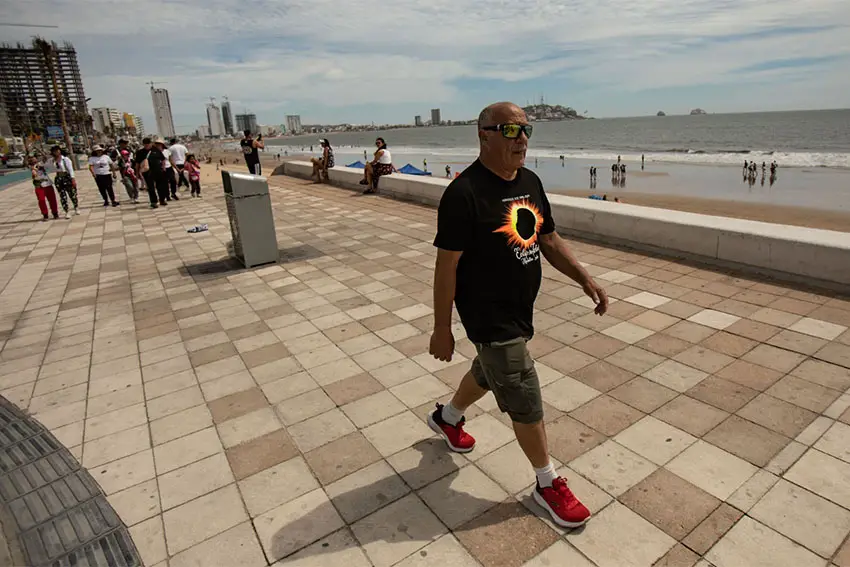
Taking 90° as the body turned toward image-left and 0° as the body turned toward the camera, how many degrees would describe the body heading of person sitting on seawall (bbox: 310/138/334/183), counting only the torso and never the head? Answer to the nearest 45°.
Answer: approximately 90°

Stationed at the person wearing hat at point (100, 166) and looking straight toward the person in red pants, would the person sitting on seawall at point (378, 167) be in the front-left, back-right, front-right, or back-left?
back-left

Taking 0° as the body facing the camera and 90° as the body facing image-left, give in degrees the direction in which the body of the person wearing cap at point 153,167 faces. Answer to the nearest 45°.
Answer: approximately 0°

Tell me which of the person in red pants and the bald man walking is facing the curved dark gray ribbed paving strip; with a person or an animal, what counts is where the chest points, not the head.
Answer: the person in red pants

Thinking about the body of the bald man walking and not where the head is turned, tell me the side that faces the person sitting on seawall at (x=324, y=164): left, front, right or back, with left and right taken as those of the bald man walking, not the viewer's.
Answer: back

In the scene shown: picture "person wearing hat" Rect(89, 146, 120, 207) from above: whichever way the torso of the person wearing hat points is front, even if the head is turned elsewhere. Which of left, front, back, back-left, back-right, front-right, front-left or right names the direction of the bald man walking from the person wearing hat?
front

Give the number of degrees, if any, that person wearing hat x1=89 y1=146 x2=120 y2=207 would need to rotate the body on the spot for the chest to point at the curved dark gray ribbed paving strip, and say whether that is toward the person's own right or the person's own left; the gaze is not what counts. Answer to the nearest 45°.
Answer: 0° — they already face it

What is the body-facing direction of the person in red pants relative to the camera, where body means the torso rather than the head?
toward the camera

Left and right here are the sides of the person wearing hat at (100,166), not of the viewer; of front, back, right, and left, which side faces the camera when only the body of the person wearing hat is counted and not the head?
front

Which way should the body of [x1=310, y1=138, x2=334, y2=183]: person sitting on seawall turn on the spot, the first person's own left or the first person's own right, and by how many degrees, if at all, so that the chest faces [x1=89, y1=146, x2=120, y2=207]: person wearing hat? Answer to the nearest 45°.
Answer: approximately 45° to the first person's own left

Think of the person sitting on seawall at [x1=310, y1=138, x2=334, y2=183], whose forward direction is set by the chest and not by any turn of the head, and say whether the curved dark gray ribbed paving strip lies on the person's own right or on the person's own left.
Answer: on the person's own left

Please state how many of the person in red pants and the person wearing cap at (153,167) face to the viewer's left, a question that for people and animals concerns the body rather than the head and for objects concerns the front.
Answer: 0

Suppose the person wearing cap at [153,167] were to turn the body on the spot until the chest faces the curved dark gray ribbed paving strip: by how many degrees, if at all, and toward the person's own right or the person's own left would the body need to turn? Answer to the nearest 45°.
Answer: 0° — they already face it

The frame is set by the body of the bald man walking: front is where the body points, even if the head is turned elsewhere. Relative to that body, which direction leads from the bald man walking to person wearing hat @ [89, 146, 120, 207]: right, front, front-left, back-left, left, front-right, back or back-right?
back
